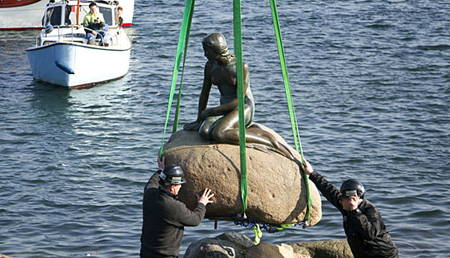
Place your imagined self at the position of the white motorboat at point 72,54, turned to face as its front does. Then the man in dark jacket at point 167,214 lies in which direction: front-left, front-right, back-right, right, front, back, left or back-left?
front-left

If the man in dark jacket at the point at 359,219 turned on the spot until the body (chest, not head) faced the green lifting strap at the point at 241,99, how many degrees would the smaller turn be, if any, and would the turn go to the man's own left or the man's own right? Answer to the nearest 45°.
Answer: approximately 45° to the man's own right

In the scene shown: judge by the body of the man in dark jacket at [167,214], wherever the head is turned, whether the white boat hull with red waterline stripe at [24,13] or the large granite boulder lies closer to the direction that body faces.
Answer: the large granite boulder

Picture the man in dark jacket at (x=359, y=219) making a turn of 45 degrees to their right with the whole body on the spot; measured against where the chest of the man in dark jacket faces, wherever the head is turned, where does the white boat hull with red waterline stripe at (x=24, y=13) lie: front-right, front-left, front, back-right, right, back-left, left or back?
front-right

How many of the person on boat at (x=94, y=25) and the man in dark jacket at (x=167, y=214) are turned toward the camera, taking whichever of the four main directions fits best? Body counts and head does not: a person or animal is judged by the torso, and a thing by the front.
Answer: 1

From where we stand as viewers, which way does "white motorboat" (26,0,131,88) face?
facing the viewer and to the left of the viewer

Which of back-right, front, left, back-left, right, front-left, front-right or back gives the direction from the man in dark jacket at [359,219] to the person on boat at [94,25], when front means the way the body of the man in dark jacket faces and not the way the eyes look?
right

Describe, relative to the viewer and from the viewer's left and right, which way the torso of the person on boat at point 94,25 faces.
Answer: facing the viewer

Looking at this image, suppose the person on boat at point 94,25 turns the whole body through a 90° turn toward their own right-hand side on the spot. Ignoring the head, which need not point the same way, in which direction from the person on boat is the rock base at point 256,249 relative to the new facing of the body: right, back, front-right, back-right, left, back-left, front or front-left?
left

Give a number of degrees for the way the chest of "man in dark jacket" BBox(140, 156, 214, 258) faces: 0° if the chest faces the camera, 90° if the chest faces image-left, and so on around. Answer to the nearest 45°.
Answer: approximately 225°

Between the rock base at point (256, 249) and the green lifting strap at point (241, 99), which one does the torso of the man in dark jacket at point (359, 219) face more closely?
the rock base

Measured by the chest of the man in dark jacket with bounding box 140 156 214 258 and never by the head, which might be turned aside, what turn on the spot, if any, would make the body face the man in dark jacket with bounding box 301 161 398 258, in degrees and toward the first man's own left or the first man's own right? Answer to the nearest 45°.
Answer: approximately 45° to the first man's own right
